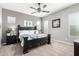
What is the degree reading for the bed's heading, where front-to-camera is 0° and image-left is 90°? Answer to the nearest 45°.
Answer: approximately 315°

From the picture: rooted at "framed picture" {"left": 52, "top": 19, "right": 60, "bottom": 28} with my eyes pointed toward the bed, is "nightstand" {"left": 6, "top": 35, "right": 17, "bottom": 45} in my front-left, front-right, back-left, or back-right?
front-right

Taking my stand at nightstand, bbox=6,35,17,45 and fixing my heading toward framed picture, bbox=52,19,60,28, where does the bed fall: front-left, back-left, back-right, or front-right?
front-right

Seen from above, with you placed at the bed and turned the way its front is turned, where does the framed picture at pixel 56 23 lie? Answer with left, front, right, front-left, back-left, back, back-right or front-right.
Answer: left

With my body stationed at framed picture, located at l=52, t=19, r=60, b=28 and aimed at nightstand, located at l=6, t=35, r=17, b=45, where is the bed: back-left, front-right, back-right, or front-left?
front-left
